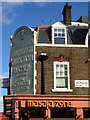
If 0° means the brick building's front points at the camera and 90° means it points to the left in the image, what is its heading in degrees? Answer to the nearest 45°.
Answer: approximately 0°
